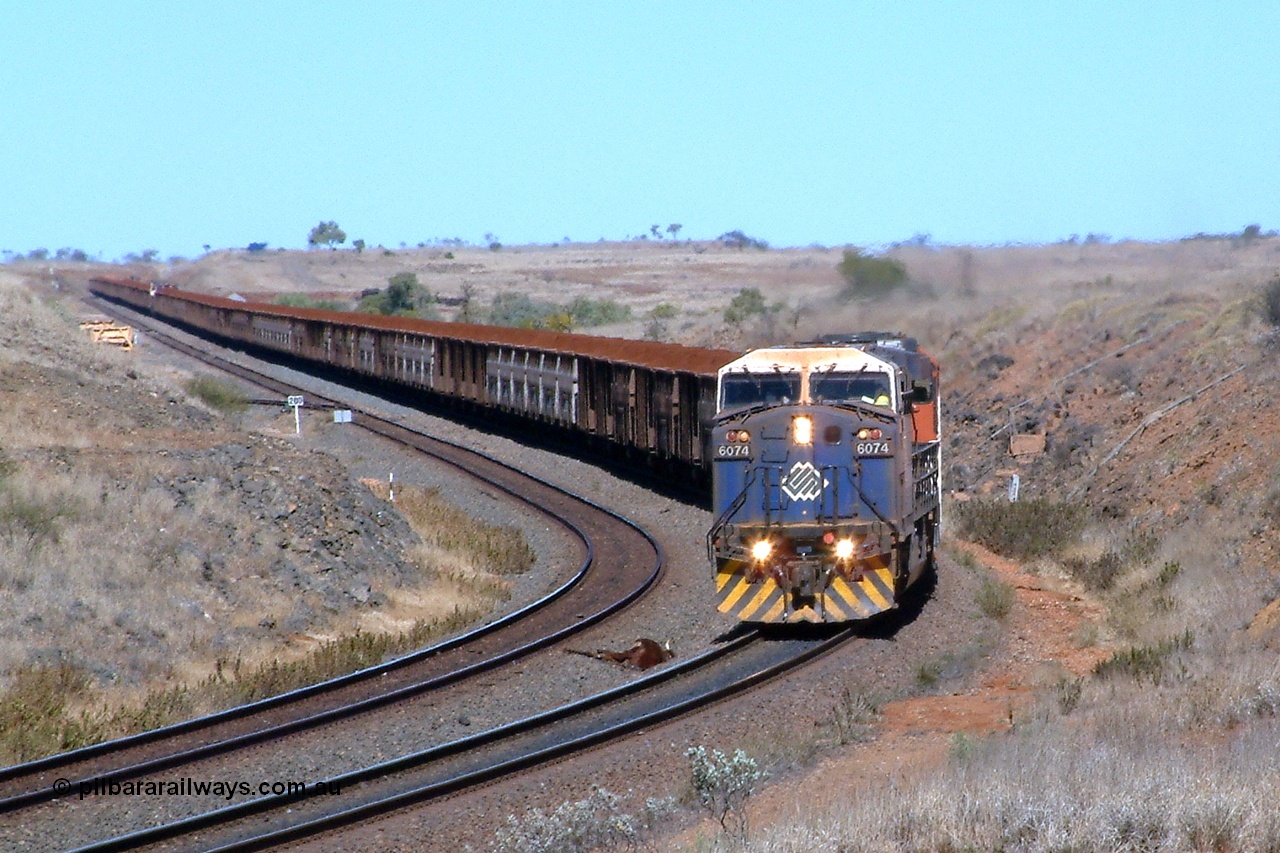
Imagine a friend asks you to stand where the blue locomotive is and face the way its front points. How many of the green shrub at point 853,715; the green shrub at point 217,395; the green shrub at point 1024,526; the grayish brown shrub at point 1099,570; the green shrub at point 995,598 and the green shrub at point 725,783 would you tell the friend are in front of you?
2

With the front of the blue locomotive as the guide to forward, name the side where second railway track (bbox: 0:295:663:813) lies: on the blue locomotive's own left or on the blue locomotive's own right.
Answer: on the blue locomotive's own right

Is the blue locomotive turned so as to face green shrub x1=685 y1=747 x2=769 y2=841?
yes

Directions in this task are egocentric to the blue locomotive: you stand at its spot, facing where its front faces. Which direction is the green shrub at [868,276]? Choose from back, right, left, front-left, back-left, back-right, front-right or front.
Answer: back

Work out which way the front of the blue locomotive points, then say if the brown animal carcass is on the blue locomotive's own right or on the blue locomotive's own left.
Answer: on the blue locomotive's own right

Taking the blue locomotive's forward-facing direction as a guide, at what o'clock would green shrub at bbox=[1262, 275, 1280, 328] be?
The green shrub is roughly at 7 o'clock from the blue locomotive.

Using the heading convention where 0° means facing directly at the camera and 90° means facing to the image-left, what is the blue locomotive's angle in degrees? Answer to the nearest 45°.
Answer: approximately 0°

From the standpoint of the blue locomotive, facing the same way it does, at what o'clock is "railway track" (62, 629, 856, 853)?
The railway track is roughly at 1 o'clock from the blue locomotive.

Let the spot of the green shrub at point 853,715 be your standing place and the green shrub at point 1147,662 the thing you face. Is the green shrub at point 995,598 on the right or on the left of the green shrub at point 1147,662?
left

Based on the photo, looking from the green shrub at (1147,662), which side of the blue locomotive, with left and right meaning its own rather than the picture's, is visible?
left

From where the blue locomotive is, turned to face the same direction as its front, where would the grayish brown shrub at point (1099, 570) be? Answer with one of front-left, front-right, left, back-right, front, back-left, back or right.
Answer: back-left

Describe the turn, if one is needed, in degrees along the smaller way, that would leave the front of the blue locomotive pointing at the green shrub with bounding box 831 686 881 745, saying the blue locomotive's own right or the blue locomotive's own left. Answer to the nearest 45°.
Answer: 0° — it already faces it

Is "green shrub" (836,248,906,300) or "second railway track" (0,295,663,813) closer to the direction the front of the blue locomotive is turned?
the second railway track
